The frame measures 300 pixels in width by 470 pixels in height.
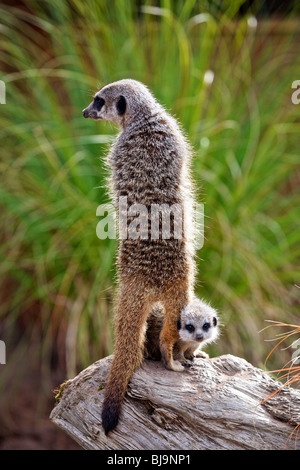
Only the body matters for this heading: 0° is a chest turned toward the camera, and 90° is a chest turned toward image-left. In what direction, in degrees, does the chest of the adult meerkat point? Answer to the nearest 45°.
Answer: approximately 180°
